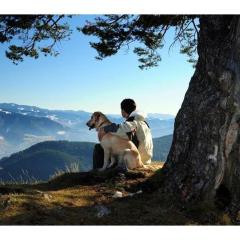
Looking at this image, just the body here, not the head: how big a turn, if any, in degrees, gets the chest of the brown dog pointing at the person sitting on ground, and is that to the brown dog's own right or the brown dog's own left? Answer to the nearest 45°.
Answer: approximately 135° to the brown dog's own right

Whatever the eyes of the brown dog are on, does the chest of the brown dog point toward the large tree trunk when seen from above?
no
